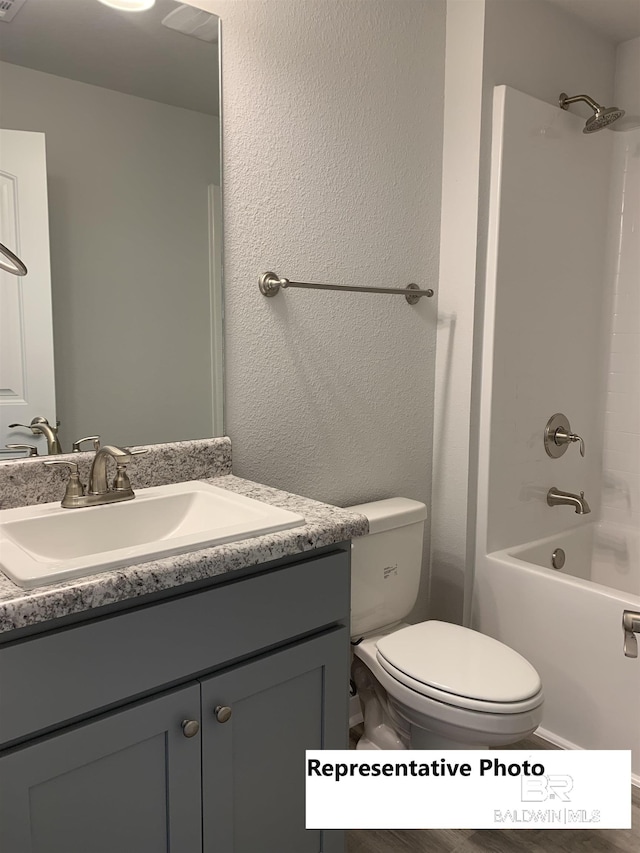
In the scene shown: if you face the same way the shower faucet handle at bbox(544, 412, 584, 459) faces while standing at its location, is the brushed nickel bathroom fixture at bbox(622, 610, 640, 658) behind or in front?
in front

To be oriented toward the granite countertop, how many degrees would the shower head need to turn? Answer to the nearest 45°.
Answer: approximately 45° to its right

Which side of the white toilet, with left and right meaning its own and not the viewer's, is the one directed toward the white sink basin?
right

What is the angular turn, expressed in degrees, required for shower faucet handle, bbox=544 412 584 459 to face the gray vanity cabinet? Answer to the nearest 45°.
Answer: approximately 45° to its right

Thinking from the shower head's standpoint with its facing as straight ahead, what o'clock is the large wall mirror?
The large wall mirror is roughly at 3 o'clock from the shower head.

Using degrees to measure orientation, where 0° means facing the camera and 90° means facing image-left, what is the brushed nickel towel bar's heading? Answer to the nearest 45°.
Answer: approximately 315°

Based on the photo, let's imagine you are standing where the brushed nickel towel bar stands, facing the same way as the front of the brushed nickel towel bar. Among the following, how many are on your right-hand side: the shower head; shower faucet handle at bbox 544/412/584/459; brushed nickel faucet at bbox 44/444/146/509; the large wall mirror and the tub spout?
2

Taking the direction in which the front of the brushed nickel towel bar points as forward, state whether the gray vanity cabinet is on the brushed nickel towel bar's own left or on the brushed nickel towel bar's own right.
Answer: on the brushed nickel towel bar's own right

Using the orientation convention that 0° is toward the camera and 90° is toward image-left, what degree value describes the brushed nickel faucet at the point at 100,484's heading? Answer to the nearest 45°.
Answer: approximately 315°

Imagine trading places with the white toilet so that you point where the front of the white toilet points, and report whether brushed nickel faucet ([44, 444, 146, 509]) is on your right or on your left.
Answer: on your right
